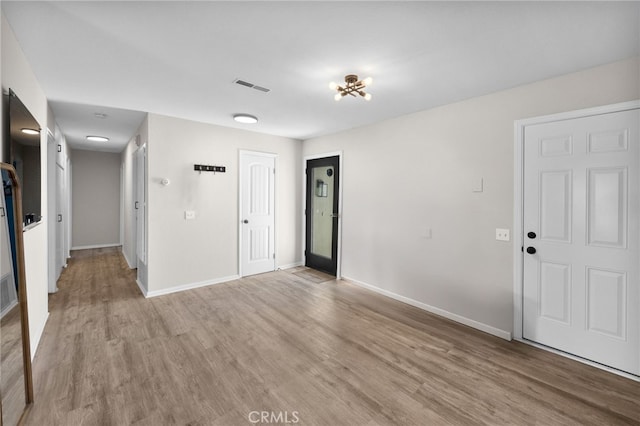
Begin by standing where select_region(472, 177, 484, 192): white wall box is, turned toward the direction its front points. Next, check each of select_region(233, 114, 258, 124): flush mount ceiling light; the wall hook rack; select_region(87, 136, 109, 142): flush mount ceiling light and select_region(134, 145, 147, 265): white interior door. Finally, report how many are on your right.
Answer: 4

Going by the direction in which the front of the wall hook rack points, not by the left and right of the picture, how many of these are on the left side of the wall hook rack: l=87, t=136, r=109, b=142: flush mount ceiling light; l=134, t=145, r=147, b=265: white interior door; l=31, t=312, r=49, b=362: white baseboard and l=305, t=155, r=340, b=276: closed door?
1

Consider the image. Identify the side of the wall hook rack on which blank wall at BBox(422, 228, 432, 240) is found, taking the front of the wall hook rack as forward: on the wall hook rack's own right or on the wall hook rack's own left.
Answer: on the wall hook rack's own left

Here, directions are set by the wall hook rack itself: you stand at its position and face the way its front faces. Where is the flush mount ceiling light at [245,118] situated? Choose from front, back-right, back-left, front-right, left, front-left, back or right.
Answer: front-left

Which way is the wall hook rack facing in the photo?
toward the camera

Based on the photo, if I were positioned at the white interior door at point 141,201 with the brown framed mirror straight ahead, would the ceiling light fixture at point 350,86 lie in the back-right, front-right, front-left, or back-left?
front-left

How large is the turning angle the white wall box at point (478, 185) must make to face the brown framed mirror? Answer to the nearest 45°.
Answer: approximately 45° to its right

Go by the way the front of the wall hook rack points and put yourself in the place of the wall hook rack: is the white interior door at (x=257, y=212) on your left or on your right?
on your left

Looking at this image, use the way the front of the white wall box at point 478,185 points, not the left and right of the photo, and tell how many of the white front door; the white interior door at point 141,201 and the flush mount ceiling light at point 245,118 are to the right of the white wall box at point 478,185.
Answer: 2

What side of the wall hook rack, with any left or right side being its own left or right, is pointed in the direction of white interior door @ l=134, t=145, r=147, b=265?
right

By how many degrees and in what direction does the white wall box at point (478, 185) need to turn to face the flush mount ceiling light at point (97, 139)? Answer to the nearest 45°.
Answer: approximately 90° to its right

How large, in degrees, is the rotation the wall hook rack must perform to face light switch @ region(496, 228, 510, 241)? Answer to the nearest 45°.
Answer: approximately 45° to its left
